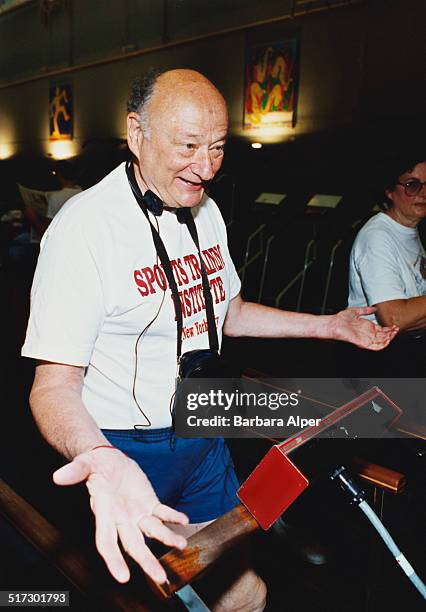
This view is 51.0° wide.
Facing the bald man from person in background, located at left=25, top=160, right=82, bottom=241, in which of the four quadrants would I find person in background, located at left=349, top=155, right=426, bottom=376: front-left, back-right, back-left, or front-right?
front-left

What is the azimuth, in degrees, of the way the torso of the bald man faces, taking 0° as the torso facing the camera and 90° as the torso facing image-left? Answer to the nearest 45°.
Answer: approximately 315°

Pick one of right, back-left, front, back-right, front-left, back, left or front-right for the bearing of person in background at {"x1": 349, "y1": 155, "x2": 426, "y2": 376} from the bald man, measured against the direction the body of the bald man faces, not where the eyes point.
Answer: left

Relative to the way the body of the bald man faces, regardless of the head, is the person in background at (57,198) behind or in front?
behind
